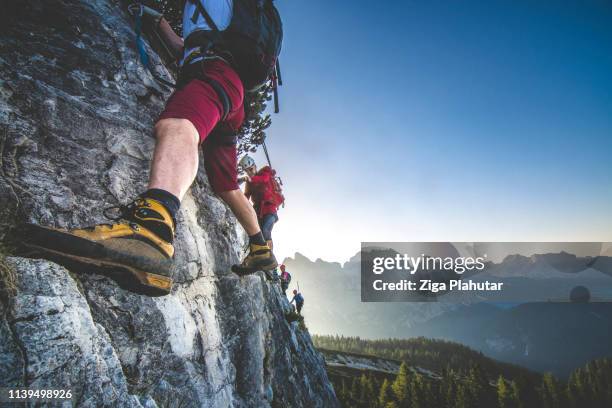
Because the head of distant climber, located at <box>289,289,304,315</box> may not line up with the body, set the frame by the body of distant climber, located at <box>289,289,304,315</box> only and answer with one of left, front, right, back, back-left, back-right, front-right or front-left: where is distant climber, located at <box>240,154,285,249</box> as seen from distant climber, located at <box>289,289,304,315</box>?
front-left

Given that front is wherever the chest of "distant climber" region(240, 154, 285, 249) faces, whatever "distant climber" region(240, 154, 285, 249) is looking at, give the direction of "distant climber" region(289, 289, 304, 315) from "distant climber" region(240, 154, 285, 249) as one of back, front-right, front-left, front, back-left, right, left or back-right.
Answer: back-right
